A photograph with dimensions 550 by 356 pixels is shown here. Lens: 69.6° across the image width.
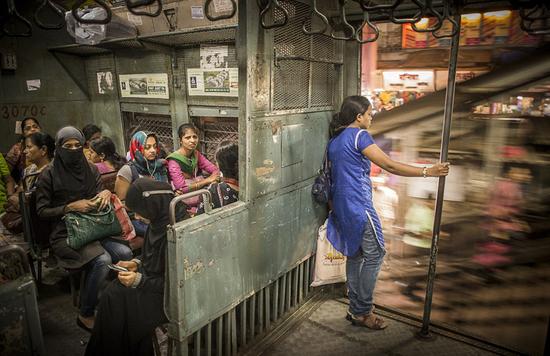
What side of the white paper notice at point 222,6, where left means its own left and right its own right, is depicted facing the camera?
front

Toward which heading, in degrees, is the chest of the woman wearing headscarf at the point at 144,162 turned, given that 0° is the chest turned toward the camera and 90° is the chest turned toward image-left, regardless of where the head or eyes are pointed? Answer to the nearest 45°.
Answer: approximately 315°

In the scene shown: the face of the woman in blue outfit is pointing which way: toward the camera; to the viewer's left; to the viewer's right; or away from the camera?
to the viewer's right

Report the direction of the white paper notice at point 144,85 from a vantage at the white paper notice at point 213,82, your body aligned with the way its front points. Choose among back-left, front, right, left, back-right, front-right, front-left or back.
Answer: back-right

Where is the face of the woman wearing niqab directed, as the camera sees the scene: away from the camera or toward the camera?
toward the camera

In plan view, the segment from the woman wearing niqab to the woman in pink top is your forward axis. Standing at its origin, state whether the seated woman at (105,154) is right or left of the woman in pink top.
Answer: left

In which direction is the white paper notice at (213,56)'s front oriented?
toward the camera

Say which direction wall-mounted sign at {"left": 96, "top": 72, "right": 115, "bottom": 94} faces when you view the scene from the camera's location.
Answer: facing the viewer

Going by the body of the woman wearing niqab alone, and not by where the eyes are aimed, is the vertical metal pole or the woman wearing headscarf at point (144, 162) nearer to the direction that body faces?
the vertical metal pole

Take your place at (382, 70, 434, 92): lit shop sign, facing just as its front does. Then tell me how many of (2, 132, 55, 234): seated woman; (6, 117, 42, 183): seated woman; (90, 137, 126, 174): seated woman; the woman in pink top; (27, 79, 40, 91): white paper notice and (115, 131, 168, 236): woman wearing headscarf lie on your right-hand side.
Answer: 6

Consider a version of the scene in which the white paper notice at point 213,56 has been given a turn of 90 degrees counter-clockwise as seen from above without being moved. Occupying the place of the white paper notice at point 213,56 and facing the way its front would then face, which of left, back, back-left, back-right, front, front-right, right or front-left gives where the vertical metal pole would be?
front-right

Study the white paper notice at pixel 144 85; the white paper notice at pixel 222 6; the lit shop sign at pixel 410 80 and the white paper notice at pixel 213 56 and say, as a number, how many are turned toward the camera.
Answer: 4
